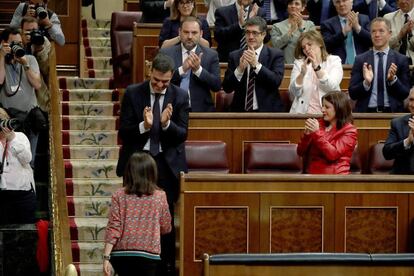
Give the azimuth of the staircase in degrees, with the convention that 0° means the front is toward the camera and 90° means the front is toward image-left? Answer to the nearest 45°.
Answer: approximately 0°

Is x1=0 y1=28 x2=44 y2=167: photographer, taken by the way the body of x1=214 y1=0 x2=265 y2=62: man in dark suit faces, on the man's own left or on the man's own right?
on the man's own right

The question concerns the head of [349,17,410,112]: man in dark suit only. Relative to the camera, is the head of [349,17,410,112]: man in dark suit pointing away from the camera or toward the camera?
toward the camera

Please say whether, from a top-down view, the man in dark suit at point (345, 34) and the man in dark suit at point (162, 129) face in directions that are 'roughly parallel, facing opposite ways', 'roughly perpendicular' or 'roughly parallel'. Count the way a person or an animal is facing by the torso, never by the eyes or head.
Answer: roughly parallel

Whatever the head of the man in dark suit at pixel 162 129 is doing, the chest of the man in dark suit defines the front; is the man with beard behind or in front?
behind

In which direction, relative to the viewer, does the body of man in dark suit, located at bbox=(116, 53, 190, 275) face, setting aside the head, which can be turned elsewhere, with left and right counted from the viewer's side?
facing the viewer

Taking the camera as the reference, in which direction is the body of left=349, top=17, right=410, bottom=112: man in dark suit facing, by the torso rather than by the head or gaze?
toward the camera

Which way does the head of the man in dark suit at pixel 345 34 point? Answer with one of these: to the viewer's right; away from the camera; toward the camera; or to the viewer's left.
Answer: toward the camera

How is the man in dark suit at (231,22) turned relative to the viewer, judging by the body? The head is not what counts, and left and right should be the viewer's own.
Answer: facing the viewer and to the right of the viewer

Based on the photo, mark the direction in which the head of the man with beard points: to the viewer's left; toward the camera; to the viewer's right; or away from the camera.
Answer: toward the camera

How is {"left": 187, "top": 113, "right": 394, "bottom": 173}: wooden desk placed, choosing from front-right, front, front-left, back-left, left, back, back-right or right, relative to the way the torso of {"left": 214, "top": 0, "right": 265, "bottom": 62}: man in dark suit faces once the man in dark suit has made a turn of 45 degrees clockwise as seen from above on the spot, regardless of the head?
front

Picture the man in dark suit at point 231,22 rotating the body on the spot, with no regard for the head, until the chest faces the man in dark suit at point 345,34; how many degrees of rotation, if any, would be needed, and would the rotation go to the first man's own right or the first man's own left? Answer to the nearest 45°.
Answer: approximately 45° to the first man's own left

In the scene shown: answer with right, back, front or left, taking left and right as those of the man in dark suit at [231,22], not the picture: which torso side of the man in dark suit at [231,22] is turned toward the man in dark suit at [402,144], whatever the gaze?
front

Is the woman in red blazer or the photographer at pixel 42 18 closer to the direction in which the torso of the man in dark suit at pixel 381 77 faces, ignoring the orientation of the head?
the woman in red blazer

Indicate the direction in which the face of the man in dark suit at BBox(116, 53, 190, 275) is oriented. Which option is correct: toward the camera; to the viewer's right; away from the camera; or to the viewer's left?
toward the camera
